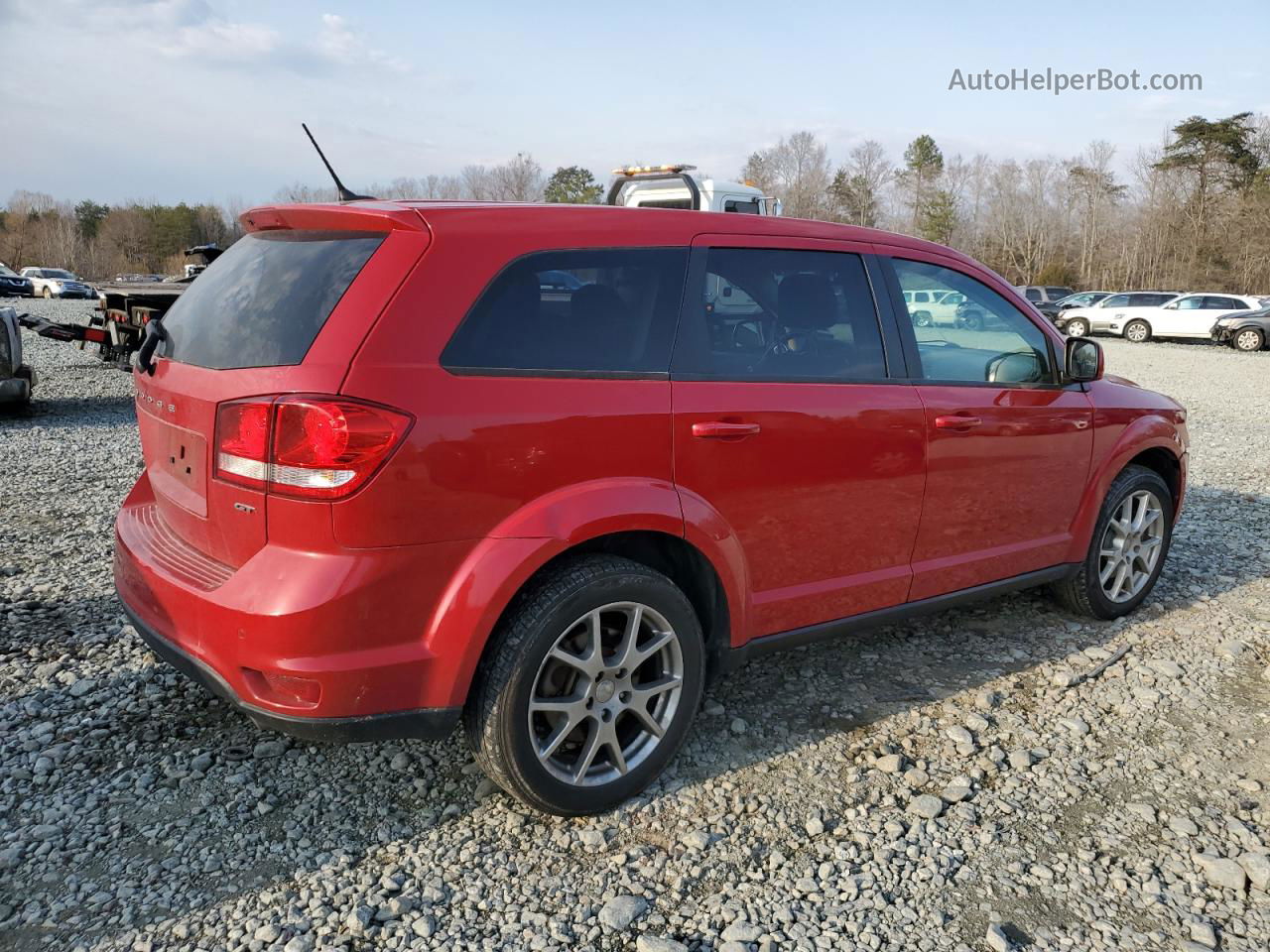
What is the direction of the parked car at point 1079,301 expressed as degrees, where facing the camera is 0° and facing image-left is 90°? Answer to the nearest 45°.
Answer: approximately 45°

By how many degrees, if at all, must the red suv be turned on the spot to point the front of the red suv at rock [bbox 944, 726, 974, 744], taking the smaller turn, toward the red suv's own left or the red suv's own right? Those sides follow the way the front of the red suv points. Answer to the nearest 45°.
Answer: approximately 45° to the red suv's own right

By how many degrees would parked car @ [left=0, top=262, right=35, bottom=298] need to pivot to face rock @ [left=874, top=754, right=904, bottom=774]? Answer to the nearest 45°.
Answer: approximately 45° to its right

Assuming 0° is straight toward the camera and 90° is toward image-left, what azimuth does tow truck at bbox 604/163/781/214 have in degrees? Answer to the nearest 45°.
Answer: approximately 225°

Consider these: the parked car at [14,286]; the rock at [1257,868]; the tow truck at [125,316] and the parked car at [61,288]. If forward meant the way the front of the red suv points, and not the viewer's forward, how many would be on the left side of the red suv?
3

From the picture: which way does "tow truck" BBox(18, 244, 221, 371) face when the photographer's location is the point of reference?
facing away from the viewer and to the right of the viewer

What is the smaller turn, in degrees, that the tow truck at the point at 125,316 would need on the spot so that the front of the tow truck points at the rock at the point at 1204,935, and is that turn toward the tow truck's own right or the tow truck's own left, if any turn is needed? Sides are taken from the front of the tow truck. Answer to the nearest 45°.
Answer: approximately 135° to the tow truck's own right

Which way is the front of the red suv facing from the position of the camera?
facing away from the viewer and to the right of the viewer

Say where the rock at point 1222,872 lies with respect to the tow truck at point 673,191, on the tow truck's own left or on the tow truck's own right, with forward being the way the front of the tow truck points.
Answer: on the tow truck's own right
